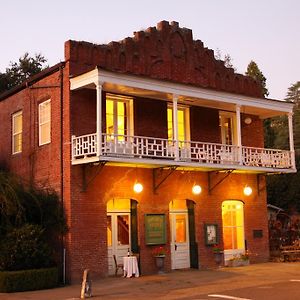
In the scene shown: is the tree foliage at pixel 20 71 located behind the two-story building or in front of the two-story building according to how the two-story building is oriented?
behind

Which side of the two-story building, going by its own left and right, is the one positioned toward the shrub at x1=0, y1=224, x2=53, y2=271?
right

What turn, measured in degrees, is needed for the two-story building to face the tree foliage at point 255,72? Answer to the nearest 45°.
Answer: approximately 135° to its left

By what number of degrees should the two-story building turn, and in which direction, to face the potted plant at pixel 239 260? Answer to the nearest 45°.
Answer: approximately 90° to its left

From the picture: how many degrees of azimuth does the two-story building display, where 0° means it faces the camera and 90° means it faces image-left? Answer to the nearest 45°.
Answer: approximately 315°
